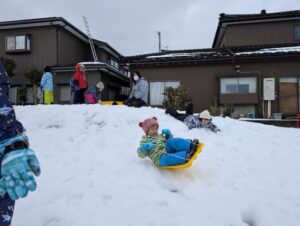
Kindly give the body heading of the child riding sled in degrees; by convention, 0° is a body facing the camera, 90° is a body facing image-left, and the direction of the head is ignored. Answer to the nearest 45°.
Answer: approximately 315°

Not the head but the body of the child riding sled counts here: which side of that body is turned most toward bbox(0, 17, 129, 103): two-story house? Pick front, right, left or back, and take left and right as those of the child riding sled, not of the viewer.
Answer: back

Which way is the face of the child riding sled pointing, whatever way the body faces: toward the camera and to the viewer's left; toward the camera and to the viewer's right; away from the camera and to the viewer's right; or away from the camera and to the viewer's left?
toward the camera and to the viewer's right

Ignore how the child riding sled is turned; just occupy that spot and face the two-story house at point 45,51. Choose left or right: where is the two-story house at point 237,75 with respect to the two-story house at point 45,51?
right

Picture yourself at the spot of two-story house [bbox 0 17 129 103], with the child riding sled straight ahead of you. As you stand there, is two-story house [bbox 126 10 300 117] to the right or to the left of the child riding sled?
left

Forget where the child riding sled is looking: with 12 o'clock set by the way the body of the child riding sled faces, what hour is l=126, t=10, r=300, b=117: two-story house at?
The two-story house is roughly at 8 o'clock from the child riding sled.
